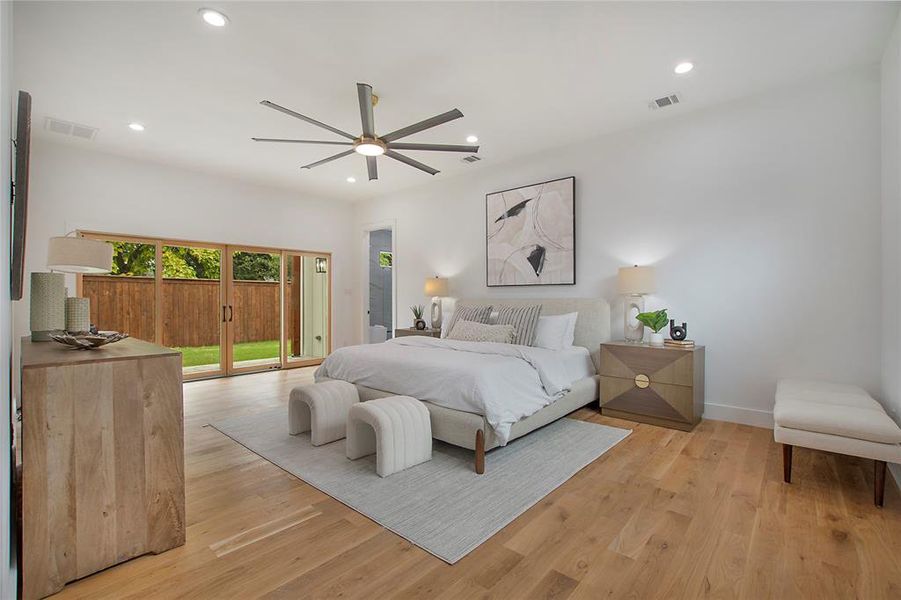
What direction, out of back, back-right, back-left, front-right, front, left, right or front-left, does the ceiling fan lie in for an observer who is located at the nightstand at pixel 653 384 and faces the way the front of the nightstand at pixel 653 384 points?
front

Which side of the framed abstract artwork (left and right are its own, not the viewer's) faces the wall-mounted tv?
front

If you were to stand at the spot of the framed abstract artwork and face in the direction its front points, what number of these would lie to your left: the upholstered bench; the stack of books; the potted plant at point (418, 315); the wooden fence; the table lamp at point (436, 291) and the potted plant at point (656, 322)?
3

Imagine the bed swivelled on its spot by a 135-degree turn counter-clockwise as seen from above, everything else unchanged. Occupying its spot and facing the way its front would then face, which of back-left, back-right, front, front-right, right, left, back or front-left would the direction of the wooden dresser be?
back-right

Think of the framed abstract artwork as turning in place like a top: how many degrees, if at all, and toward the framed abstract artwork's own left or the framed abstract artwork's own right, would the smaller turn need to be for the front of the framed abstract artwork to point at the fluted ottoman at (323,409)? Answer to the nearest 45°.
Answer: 0° — it already faces it

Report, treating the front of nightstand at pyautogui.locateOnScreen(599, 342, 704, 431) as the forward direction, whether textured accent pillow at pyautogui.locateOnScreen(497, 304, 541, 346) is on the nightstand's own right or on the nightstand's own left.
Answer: on the nightstand's own right

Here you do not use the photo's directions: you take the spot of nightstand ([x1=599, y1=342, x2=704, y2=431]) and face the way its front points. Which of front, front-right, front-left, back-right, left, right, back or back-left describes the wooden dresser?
front

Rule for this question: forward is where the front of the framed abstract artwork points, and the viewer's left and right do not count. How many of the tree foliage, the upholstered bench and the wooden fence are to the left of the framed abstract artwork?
1

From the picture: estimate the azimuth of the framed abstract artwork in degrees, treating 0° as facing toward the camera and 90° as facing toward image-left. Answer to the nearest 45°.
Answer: approximately 45°

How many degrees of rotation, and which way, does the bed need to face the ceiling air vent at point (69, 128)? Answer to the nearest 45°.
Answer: approximately 45° to its right

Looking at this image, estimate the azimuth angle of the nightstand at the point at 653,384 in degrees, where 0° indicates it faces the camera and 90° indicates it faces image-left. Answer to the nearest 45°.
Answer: approximately 45°

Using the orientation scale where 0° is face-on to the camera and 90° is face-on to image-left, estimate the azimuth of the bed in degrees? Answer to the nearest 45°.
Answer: approximately 45°
